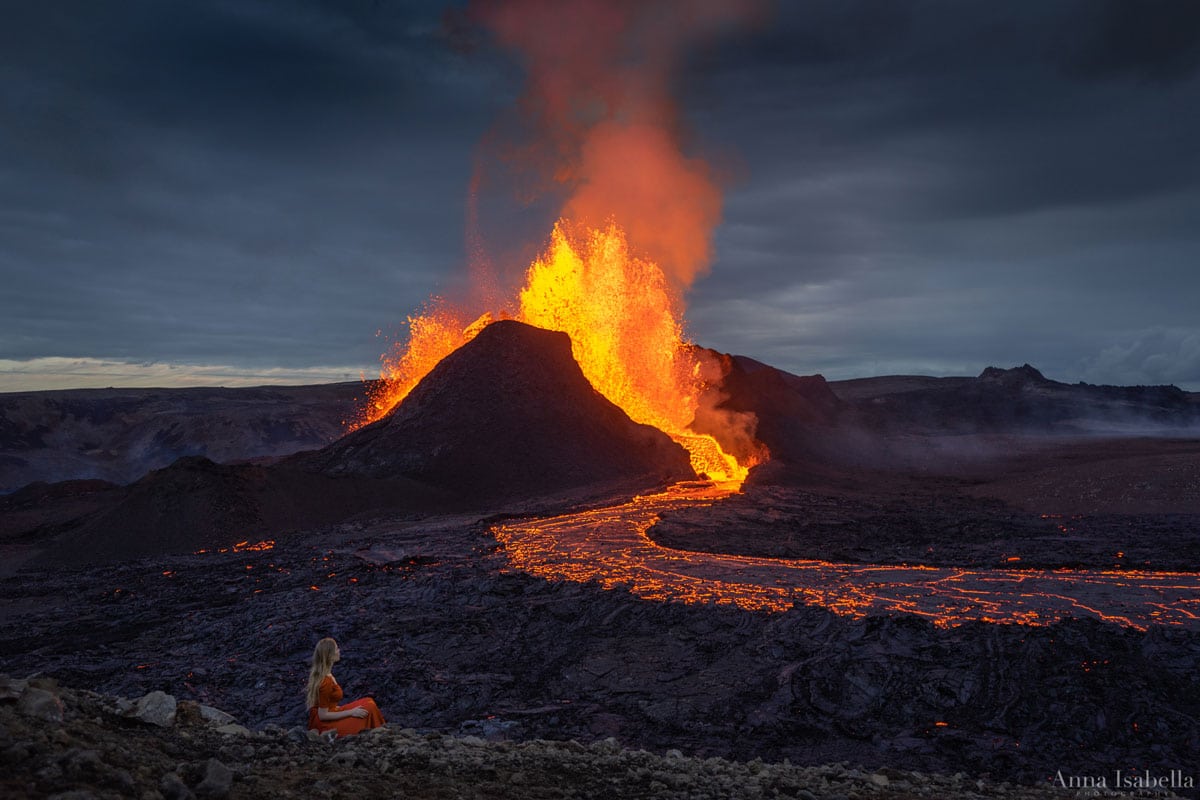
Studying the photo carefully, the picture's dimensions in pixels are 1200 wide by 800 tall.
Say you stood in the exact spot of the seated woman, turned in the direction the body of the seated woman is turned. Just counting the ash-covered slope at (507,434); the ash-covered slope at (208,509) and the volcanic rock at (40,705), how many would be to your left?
2

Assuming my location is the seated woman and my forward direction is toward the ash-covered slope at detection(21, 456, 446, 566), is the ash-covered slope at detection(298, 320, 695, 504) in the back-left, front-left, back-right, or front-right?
front-right

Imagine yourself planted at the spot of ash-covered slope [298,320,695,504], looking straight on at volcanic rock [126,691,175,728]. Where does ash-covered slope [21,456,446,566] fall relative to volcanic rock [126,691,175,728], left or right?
right

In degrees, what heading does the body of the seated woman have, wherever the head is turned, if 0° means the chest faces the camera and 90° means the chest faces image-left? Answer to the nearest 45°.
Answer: approximately 270°

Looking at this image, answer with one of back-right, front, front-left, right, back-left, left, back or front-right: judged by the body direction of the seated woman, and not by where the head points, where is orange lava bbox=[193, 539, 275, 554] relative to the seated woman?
left

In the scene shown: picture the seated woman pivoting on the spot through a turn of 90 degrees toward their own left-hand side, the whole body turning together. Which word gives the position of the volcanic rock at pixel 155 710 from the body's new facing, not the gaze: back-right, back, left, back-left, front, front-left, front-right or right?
back-left

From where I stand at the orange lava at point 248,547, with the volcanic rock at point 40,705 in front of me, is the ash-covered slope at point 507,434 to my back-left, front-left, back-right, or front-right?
back-left

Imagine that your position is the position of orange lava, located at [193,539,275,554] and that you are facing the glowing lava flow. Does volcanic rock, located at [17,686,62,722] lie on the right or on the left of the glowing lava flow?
right

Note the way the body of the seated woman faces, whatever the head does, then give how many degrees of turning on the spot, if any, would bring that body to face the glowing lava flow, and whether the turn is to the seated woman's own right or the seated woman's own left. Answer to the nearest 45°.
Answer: approximately 45° to the seated woman's own left

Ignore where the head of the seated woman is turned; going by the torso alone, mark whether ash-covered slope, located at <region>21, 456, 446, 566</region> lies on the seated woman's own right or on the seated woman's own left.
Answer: on the seated woman's own left

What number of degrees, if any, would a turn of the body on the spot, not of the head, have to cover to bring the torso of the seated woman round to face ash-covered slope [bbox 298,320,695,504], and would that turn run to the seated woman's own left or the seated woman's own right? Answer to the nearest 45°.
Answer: approximately 90° to the seated woman's own left

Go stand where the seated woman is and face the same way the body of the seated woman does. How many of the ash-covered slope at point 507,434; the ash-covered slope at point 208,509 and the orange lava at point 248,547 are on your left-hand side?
3
